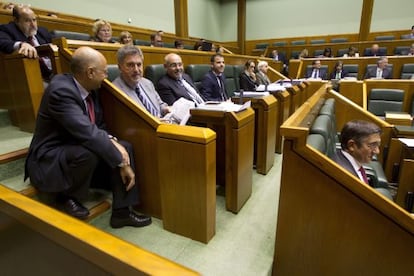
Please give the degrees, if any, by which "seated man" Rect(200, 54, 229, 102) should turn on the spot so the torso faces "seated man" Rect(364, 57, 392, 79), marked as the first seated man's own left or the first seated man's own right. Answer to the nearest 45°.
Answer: approximately 90° to the first seated man's own left

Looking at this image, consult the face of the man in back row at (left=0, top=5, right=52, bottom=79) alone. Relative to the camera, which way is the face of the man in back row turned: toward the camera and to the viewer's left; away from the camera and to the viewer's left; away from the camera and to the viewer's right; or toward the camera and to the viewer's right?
toward the camera and to the viewer's right

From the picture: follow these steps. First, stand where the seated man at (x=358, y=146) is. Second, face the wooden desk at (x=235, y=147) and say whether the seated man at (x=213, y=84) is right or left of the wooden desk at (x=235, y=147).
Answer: right

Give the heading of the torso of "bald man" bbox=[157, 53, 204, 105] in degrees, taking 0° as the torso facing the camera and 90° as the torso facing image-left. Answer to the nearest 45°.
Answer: approximately 315°

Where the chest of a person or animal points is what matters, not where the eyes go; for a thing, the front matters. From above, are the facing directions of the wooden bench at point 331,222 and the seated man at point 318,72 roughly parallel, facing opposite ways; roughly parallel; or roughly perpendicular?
roughly perpendicular

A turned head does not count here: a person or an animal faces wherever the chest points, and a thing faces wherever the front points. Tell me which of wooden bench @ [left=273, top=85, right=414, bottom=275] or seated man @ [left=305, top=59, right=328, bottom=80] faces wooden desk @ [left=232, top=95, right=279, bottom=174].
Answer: the seated man

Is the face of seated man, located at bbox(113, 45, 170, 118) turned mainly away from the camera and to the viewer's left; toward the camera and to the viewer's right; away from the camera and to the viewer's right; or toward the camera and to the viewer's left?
toward the camera and to the viewer's right

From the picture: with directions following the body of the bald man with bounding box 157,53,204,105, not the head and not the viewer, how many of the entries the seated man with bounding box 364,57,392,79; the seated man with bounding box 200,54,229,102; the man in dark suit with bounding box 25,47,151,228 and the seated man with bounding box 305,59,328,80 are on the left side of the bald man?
3

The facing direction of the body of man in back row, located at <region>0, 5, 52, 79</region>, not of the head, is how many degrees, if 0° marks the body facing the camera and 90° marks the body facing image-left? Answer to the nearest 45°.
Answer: approximately 315°

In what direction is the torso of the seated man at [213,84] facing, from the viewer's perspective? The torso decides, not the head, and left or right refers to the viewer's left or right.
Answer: facing the viewer and to the right of the viewer
